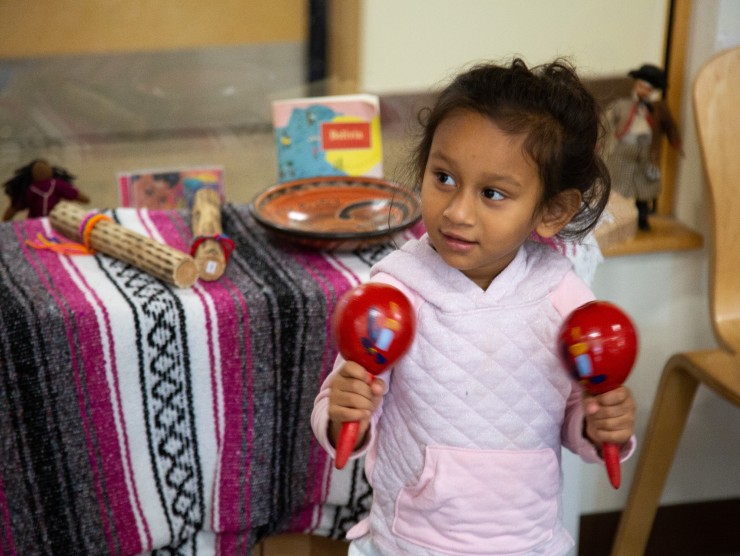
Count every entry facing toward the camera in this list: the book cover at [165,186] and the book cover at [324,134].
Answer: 2

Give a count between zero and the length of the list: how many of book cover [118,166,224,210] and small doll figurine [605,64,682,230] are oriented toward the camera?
2

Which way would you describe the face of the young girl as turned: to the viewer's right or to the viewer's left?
to the viewer's left

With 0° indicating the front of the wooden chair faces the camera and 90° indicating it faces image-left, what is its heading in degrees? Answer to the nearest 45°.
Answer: approximately 45°

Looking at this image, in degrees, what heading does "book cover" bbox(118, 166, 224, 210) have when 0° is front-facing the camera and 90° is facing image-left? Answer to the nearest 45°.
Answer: approximately 0°
